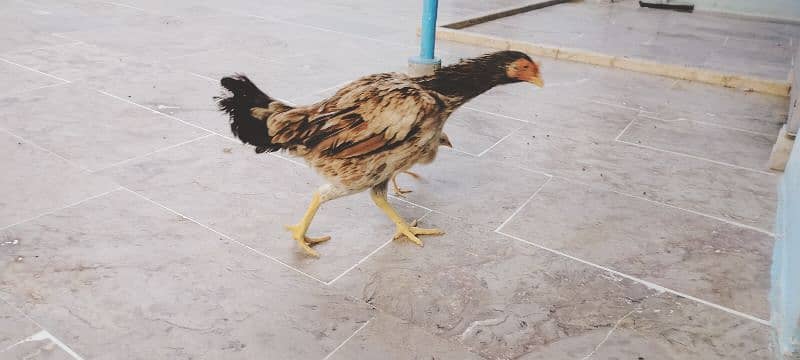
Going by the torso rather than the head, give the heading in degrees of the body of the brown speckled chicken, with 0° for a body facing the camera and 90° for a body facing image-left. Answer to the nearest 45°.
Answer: approximately 270°

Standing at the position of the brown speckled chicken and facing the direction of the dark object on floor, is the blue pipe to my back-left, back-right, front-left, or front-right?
front-left

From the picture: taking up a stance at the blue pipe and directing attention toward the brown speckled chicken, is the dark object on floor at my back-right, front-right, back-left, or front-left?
back-left

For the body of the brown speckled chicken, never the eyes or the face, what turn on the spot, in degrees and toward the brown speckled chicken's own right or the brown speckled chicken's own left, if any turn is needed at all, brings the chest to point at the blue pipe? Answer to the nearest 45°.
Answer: approximately 90° to the brown speckled chicken's own left

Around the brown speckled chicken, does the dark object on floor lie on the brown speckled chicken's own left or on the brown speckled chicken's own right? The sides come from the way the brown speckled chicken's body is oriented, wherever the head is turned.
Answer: on the brown speckled chicken's own left

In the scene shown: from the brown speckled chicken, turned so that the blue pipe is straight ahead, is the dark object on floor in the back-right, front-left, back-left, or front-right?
front-right
